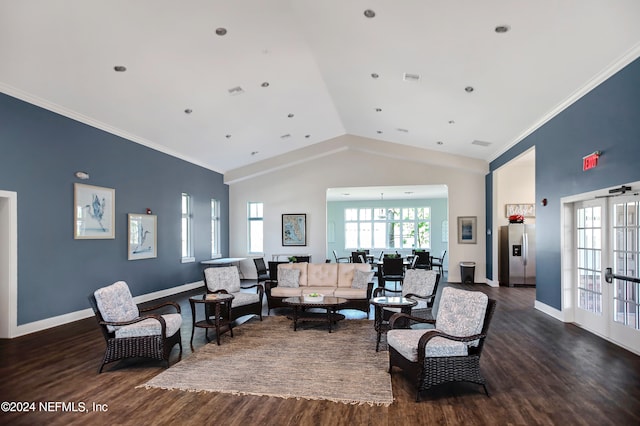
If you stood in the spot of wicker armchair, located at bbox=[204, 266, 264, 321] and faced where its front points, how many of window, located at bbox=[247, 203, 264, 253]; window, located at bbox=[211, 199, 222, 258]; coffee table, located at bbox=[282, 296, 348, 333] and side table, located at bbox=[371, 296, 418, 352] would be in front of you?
2

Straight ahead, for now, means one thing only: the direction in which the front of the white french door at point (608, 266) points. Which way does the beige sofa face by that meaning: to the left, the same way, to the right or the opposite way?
to the left

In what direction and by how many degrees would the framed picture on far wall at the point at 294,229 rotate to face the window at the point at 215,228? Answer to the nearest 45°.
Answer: approximately 90° to its right

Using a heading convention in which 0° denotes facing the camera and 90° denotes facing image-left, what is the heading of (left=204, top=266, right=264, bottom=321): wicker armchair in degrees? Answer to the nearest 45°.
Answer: approximately 315°

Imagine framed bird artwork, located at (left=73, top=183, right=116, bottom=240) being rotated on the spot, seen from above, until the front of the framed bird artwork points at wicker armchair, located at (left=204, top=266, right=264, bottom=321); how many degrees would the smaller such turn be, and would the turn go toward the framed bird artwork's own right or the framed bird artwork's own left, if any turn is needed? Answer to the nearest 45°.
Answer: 0° — it already faces it

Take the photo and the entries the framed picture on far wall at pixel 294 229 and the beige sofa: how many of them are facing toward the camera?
2

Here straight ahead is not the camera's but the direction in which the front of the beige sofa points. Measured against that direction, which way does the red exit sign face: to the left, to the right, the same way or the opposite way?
to the right

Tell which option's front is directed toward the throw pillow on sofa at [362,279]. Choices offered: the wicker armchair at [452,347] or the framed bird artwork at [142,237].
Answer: the framed bird artwork
